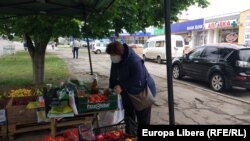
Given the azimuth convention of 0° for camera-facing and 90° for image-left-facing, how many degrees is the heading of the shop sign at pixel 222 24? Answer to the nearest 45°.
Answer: approximately 45°

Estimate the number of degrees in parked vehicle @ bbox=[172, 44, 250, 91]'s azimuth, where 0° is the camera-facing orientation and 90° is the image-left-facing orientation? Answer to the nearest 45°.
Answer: approximately 135°

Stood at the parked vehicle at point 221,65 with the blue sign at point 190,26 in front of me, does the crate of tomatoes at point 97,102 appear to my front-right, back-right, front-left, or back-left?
back-left

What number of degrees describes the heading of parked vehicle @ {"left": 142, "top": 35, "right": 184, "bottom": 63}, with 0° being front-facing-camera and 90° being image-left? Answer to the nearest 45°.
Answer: approximately 135°

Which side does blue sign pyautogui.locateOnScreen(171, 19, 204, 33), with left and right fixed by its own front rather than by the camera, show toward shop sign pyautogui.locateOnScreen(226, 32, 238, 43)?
left

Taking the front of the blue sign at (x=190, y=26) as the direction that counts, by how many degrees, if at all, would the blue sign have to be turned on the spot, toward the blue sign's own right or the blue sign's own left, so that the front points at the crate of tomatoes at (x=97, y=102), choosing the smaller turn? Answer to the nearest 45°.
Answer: approximately 45° to the blue sign's own left

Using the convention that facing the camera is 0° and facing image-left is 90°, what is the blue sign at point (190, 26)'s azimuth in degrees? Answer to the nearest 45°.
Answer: approximately 45°

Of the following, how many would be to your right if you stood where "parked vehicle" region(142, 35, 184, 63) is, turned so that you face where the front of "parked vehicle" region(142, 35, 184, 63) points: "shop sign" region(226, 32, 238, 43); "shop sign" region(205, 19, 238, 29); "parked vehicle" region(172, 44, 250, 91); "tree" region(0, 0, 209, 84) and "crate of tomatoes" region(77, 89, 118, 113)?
2
